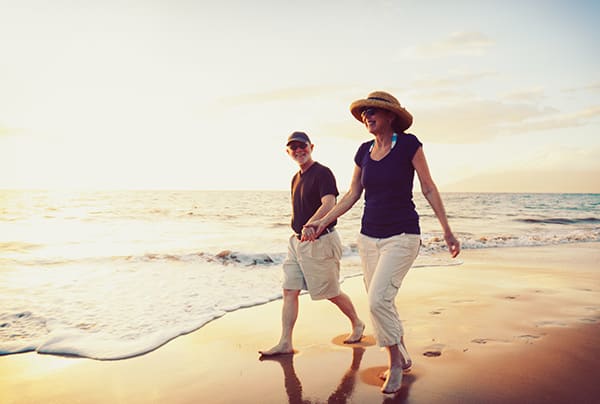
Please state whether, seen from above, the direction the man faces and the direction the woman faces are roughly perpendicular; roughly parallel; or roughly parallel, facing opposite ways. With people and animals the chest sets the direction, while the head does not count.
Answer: roughly parallel

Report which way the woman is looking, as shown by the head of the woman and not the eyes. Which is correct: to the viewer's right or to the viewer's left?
to the viewer's left

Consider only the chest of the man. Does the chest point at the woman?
no

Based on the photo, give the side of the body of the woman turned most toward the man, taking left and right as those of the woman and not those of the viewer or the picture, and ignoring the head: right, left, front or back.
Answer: right

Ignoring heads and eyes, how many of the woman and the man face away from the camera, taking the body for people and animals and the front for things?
0

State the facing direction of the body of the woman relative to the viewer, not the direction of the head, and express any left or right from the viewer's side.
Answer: facing the viewer and to the left of the viewer
